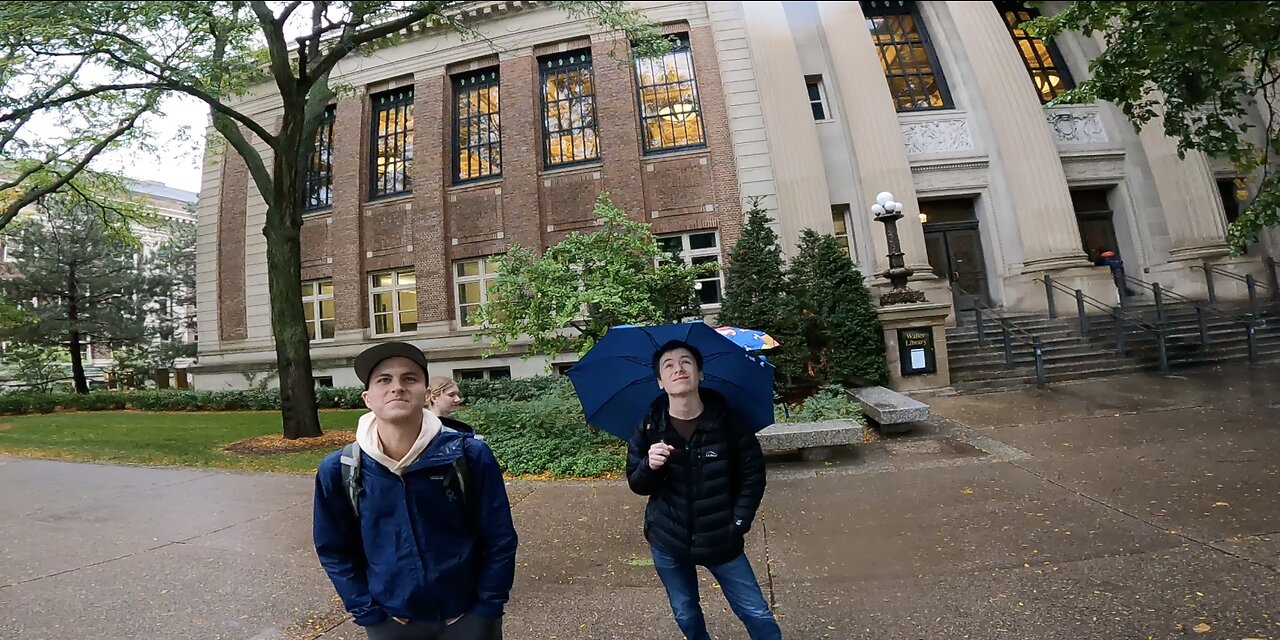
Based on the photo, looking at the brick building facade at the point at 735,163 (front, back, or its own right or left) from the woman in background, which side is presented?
front

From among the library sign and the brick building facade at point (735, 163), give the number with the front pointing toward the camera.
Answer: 2

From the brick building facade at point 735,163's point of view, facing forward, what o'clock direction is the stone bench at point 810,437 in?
The stone bench is roughly at 12 o'clock from the brick building facade.

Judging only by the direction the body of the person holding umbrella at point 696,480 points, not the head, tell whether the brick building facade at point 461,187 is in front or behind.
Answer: behind

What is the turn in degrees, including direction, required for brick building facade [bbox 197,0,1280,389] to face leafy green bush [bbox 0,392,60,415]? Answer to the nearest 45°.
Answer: approximately 90° to its right

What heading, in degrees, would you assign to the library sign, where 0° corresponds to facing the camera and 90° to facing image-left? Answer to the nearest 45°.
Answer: approximately 0°

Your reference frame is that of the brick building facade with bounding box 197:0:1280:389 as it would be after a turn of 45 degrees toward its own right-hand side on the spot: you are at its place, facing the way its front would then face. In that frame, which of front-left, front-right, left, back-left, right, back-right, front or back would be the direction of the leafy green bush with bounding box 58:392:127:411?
front-right

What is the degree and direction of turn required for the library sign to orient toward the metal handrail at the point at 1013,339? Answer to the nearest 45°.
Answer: approximately 135° to its left

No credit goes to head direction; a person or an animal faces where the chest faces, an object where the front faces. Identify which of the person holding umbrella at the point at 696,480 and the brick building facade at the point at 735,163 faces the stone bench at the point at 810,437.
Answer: the brick building facade

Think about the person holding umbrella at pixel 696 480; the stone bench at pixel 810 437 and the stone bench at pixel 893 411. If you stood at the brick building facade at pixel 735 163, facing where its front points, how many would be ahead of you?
3
